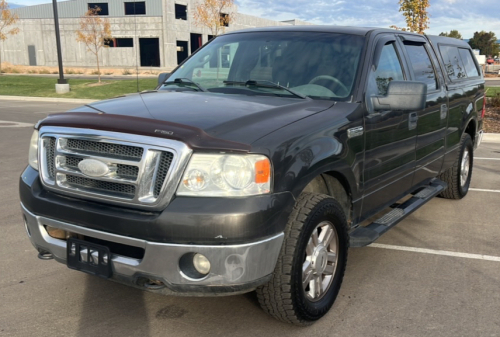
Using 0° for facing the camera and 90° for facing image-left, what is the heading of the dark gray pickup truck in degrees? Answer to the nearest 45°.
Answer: approximately 45°

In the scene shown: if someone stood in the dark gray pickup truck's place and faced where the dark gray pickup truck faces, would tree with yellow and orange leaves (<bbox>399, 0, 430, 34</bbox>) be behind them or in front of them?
behind
